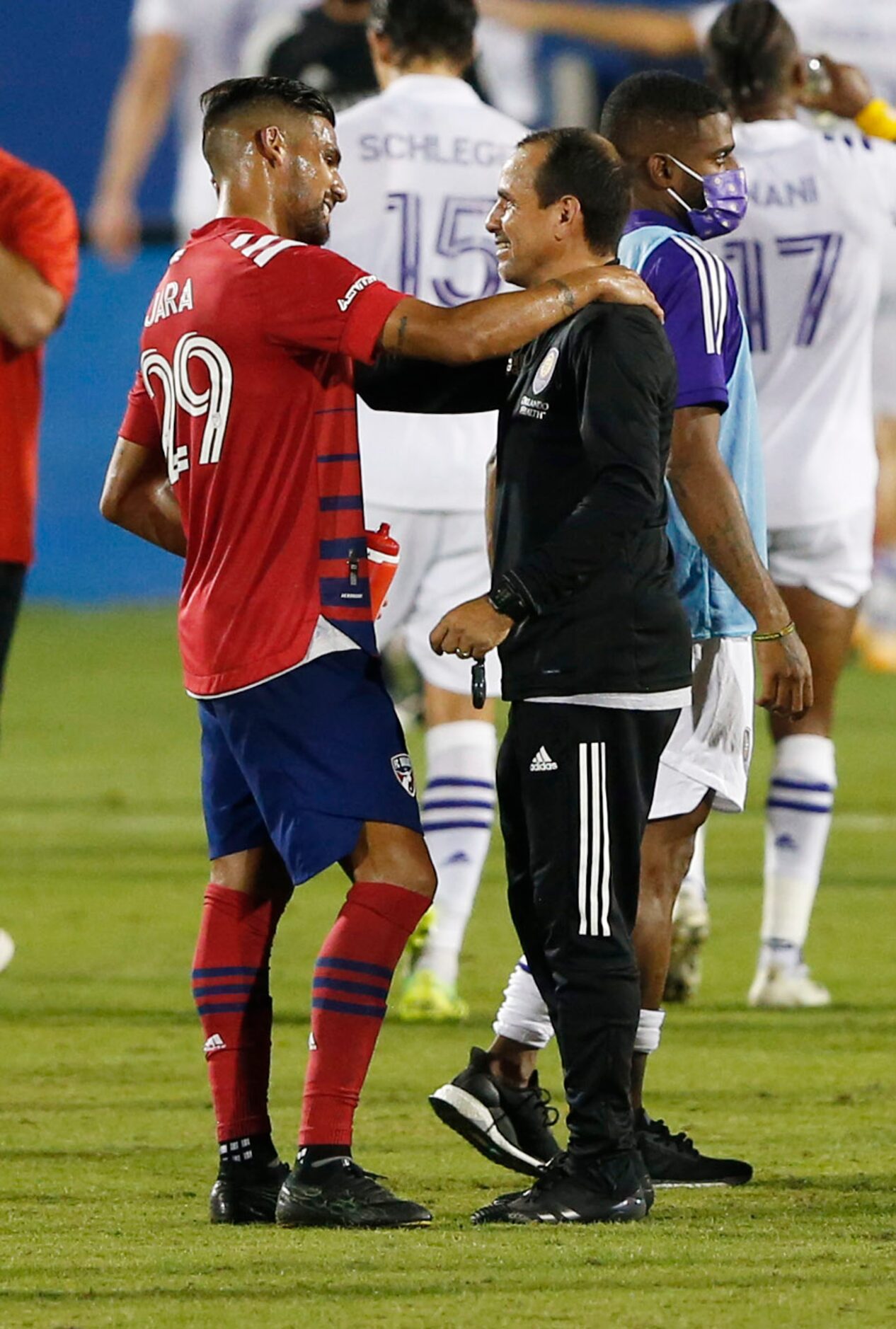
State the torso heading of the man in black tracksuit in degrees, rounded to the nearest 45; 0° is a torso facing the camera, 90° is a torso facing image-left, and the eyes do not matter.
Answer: approximately 90°

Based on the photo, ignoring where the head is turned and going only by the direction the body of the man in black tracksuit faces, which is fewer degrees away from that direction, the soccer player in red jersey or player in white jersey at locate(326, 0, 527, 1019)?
the soccer player in red jersey

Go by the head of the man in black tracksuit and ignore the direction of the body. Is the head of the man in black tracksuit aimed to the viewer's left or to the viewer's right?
to the viewer's left

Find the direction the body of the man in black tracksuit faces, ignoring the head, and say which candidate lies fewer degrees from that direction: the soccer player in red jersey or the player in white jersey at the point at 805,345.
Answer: the soccer player in red jersey

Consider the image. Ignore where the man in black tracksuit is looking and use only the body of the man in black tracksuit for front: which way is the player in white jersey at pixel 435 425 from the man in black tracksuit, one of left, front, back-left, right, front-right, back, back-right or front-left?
right

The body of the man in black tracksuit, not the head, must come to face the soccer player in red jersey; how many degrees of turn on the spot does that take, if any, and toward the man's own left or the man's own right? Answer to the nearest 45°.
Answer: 0° — they already face them

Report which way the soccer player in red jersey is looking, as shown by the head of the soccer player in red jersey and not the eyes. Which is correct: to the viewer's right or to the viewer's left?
to the viewer's right

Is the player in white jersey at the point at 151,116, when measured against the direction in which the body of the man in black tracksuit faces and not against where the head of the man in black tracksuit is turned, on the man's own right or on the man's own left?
on the man's own right
